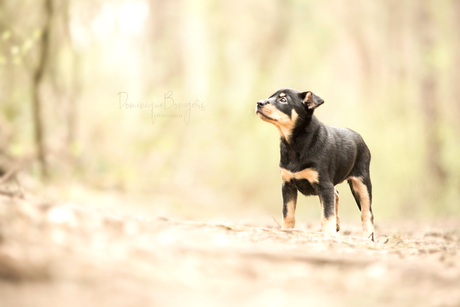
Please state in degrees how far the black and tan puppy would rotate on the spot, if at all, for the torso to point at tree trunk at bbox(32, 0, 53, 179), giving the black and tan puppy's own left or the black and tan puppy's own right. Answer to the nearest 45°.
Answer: approximately 90° to the black and tan puppy's own right

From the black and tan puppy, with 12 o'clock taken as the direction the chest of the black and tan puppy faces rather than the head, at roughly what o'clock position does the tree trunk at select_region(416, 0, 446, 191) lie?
The tree trunk is roughly at 5 o'clock from the black and tan puppy.

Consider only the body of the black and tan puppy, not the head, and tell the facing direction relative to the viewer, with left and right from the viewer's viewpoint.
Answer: facing the viewer and to the left of the viewer
